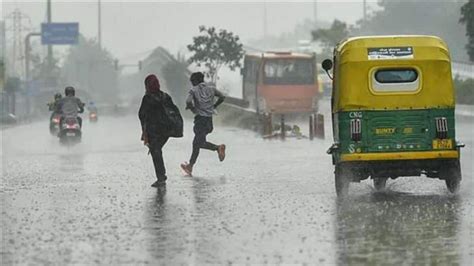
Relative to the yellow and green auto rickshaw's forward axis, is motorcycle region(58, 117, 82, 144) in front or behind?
in front

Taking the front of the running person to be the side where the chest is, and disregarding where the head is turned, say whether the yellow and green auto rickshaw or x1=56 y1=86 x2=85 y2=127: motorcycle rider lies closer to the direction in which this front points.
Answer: the motorcycle rider

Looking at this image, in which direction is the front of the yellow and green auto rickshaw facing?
away from the camera

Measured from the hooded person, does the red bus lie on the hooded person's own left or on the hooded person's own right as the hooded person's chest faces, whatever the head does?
on the hooded person's own right

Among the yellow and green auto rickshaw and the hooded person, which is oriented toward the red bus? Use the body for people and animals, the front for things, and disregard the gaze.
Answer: the yellow and green auto rickshaw

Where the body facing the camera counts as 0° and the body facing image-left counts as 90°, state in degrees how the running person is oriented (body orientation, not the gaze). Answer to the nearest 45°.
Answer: approximately 135°
